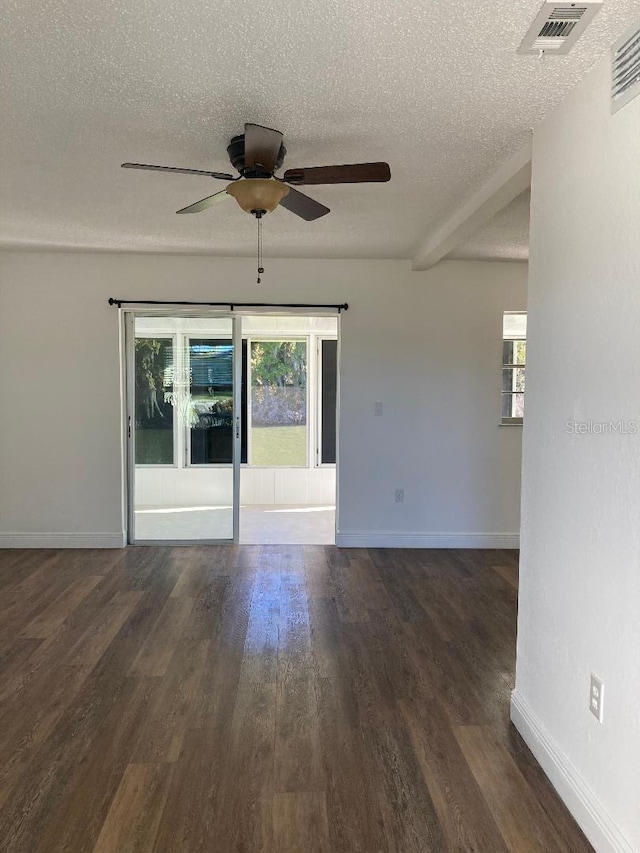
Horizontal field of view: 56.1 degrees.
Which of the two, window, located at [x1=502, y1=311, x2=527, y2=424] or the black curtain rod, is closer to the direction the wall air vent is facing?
the black curtain rod

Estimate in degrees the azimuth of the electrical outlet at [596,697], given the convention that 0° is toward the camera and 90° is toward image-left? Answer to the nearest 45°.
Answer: approximately 45°

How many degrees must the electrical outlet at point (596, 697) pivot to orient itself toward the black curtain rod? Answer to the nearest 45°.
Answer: approximately 90° to its right

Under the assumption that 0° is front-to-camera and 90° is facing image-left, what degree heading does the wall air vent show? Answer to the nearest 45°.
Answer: approximately 45°

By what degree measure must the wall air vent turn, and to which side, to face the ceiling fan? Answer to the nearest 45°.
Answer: approximately 45° to its right

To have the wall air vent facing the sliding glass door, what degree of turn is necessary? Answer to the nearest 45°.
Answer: approximately 90° to its right

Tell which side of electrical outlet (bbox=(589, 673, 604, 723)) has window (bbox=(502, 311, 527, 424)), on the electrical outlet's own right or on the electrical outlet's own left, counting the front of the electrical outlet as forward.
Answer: on the electrical outlet's own right

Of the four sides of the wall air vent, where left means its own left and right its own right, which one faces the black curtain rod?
right
